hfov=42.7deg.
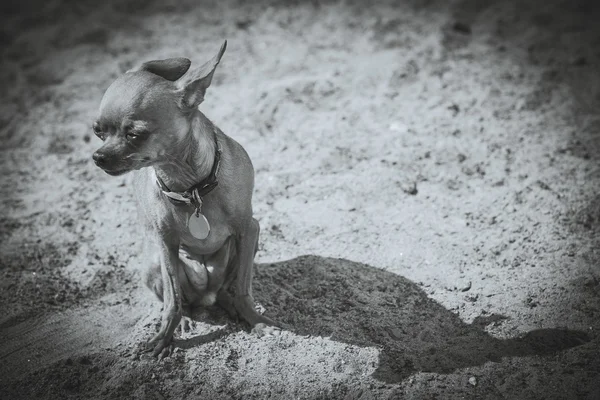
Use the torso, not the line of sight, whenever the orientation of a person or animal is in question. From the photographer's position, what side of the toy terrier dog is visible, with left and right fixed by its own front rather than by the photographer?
front
